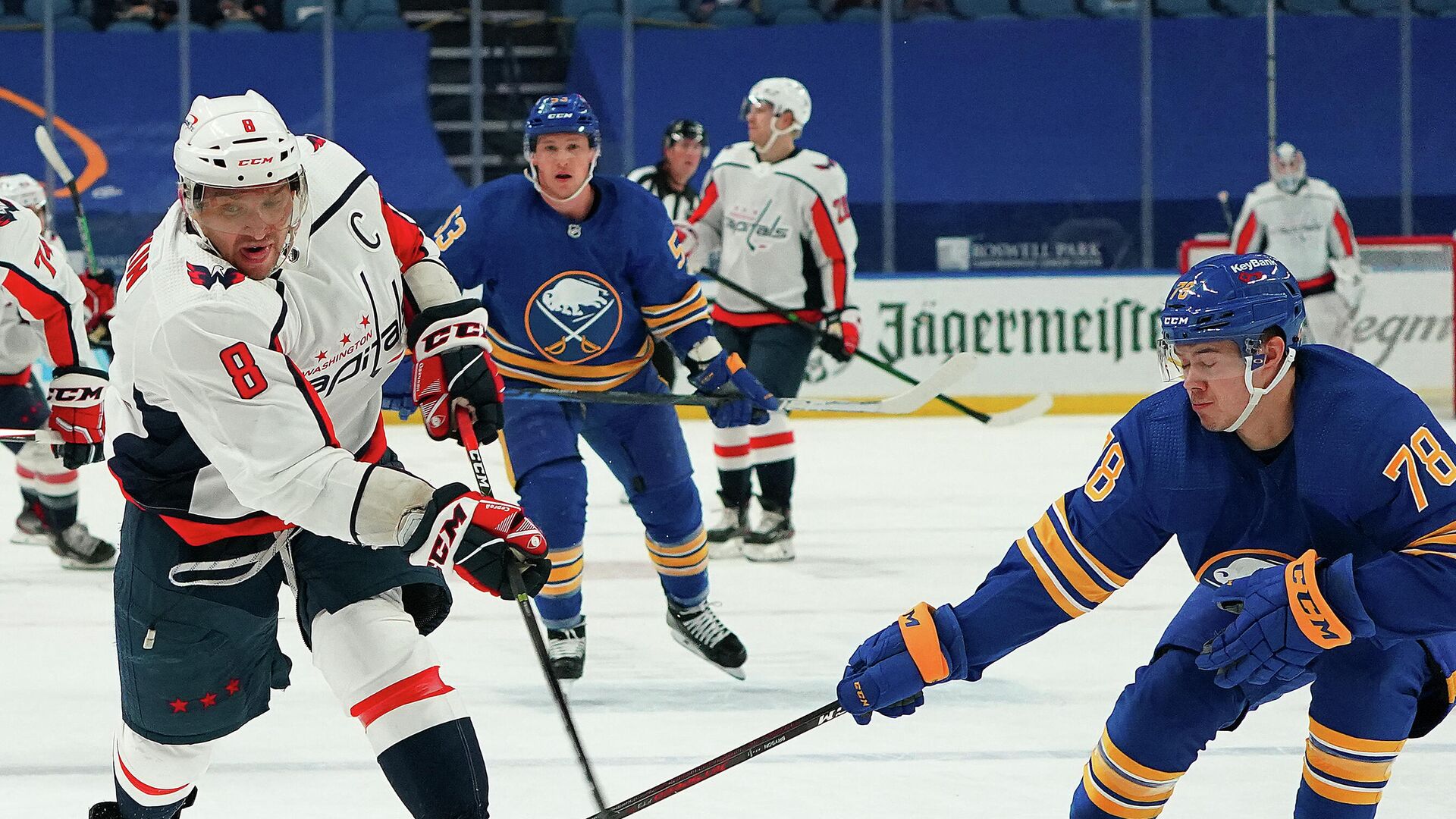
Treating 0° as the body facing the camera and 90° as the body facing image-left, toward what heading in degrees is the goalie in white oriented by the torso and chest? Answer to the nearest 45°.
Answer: approximately 0°

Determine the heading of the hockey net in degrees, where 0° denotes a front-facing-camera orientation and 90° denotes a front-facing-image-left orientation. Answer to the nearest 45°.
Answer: approximately 0°

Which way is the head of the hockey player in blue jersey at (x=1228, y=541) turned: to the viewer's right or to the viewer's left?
to the viewer's left

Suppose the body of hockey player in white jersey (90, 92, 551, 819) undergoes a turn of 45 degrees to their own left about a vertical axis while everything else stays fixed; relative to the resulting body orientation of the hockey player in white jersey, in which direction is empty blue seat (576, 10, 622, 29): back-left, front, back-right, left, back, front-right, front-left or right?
left

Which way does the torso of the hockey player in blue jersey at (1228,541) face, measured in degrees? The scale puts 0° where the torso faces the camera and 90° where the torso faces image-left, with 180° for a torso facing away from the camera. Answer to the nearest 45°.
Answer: approximately 45°
